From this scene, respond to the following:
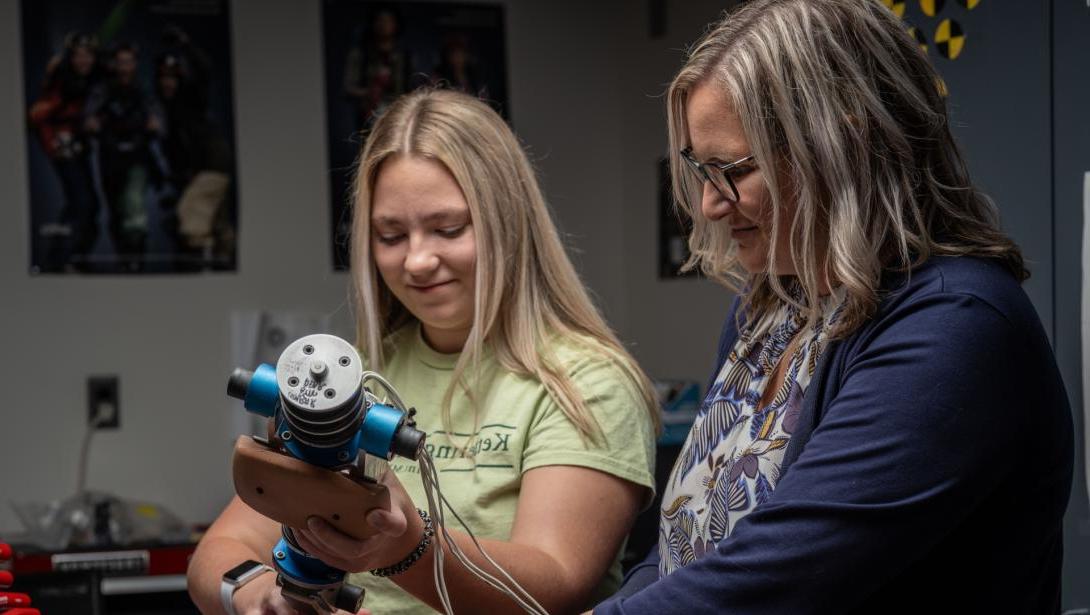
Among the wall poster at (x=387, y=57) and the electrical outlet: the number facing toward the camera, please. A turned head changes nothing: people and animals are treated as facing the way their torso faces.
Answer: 2

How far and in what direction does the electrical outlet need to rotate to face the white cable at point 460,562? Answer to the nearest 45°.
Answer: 0° — it already faces it

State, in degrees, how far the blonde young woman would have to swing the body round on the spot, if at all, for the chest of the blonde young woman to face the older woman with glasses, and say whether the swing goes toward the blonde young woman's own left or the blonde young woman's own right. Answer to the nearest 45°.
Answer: approximately 90° to the blonde young woman's own left

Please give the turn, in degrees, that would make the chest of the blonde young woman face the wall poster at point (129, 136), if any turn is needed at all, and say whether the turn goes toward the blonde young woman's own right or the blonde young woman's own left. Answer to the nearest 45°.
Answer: approximately 90° to the blonde young woman's own right

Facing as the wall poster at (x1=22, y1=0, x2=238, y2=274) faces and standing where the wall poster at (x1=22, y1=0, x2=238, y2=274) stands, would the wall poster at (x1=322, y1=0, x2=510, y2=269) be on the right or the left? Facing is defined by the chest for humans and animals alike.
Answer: on its left

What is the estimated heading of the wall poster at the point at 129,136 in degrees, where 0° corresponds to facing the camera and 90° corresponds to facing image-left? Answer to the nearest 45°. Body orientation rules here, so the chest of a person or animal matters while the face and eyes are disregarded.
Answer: approximately 0°

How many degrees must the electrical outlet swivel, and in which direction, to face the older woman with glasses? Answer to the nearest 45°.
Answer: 0° — it already faces them

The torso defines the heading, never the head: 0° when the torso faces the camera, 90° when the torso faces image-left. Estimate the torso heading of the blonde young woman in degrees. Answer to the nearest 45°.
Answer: approximately 45°

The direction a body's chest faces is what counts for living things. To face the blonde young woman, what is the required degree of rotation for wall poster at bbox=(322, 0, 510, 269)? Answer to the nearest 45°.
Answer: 0° — it already faces them
